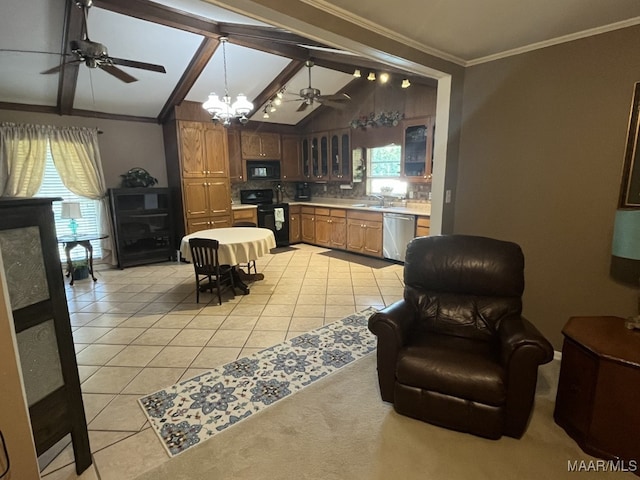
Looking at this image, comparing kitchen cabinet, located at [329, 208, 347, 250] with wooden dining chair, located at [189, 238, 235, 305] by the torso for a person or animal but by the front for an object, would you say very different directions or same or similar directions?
very different directions

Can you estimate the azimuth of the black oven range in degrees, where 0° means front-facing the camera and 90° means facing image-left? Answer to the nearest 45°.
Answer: approximately 315°

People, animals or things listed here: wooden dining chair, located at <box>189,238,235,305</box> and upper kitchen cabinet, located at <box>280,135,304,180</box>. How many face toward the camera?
1

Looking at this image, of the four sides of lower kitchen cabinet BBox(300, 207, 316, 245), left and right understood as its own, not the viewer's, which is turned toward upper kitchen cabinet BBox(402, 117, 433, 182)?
left

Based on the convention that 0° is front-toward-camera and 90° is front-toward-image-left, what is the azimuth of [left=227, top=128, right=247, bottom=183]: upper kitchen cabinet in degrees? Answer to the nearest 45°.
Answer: approximately 315°

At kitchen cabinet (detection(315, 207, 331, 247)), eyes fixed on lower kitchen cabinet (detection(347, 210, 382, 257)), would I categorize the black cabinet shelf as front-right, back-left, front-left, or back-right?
back-right

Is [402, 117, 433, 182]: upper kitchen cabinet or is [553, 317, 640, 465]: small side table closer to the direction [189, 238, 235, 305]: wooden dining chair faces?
the upper kitchen cabinet
